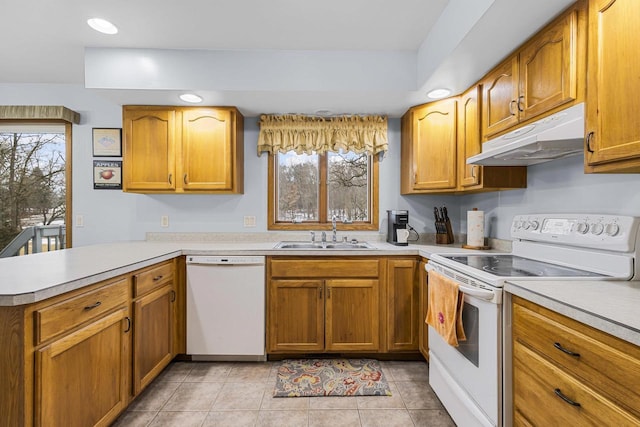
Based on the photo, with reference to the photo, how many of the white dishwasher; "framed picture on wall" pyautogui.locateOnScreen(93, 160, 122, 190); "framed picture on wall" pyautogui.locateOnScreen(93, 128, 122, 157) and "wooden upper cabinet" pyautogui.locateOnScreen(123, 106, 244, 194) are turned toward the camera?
4

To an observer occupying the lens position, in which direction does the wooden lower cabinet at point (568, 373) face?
facing the viewer and to the left of the viewer

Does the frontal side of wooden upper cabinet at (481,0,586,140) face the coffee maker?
no

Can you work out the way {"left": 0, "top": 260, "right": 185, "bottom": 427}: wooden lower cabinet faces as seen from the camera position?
facing the viewer and to the right of the viewer

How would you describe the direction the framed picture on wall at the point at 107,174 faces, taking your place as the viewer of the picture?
facing the viewer

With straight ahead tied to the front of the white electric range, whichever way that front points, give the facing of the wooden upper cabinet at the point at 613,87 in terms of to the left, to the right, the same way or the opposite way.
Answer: the same way

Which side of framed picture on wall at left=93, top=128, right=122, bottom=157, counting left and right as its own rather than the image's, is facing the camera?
front

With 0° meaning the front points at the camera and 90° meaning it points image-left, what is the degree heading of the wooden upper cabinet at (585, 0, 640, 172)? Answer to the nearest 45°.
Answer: approximately 45°

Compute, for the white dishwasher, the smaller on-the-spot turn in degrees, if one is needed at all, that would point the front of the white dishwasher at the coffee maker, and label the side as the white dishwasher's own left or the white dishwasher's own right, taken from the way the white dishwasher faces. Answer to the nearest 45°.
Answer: approximately 90° to the white dishwasher's own left

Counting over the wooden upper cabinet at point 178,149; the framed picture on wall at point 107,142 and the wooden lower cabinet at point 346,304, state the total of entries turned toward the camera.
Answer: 3

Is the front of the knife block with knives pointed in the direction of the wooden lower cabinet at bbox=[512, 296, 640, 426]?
no

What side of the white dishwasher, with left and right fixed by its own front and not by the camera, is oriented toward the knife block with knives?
left

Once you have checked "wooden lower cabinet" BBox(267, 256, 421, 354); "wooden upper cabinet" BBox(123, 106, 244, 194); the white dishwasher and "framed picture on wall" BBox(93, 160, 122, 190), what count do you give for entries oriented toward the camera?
4

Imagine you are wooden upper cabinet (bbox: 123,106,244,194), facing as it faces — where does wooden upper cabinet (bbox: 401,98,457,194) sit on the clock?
wooden upper cabinet (bbox: 401,98,457,194) is roughly at 10 o'clock from wooden upper cabinet (bbox: 123,106,244,194).

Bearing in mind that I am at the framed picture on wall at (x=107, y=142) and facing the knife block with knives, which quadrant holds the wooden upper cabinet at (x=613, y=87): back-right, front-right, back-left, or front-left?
front-right

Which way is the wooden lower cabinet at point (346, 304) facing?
toward the camera

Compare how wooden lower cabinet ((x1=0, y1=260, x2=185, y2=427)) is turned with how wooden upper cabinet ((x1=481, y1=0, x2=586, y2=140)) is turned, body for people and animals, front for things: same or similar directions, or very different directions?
very different directions

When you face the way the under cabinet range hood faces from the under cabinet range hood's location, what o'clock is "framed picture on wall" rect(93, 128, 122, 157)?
The framed picture on wall is roughly at 1 o'clock from the under cabinet range hood.

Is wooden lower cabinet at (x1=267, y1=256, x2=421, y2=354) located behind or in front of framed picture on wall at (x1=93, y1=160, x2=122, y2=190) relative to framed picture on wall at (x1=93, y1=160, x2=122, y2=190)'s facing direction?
in front

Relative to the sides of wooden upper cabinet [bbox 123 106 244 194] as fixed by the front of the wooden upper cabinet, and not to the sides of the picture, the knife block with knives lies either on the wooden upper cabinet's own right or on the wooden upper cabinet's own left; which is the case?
on the wooden upper cabinet's own left
